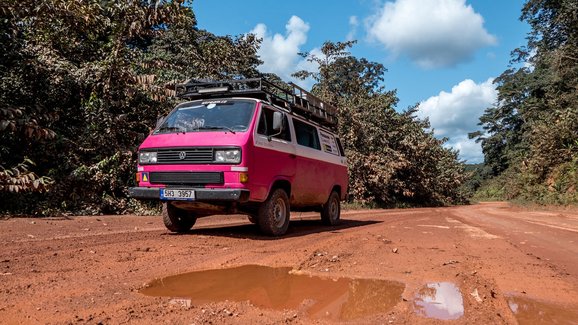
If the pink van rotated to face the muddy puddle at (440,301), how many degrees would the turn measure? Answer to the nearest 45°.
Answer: approximately 90° to its left

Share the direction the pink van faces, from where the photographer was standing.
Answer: facing the viewer and to the left of the viewer

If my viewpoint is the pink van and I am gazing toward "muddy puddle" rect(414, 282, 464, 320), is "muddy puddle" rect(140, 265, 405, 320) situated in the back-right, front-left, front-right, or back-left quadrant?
front-right

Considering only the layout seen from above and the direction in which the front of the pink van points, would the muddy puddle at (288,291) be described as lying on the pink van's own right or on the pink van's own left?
on the pink van's own left

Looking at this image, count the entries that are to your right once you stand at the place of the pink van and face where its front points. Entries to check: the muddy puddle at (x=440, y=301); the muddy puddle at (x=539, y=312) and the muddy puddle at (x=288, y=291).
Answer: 0

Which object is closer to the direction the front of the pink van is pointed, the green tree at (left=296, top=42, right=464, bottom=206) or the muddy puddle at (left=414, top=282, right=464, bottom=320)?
the muddy puddle

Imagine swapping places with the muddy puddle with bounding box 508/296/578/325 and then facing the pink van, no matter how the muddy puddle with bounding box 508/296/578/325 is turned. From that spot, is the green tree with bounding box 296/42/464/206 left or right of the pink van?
right

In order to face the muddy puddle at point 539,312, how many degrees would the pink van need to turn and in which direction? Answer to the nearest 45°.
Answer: approximately 90° to its left

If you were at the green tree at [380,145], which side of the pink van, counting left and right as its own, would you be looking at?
back
